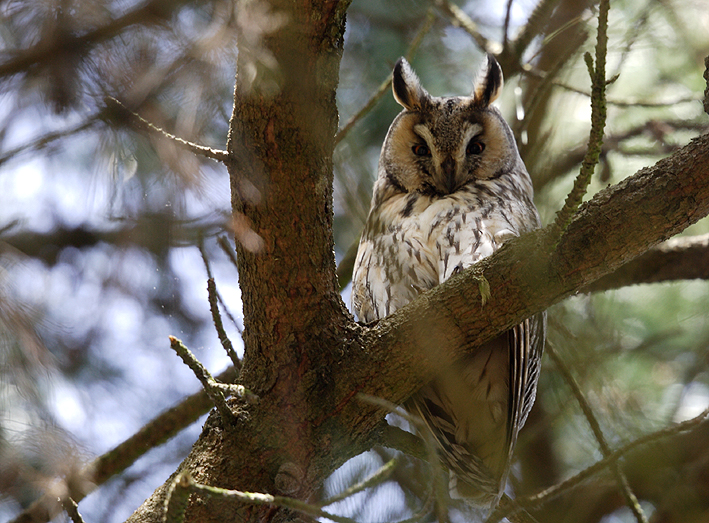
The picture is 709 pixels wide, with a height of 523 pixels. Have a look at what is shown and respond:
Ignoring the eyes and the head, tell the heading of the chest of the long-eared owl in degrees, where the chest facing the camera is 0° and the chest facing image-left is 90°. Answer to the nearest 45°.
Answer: approximately 0°
